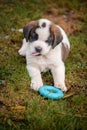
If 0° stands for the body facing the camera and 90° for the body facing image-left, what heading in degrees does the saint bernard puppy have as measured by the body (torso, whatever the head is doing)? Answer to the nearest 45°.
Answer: approximately 0°

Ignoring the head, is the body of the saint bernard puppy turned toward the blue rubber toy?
yes
